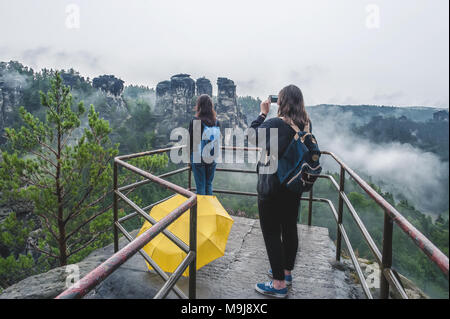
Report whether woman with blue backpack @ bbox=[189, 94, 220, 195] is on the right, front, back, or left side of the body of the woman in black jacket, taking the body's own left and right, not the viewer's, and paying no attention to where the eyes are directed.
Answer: front

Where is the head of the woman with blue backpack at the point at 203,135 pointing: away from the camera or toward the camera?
away from the camera

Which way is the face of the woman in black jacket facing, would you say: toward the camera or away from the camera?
away from the camera

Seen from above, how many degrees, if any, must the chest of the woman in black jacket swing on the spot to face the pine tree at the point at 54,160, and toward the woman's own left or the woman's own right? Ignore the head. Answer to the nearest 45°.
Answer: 0° — they already face it

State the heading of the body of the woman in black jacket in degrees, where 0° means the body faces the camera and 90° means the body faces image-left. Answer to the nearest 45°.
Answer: approximately 135°
